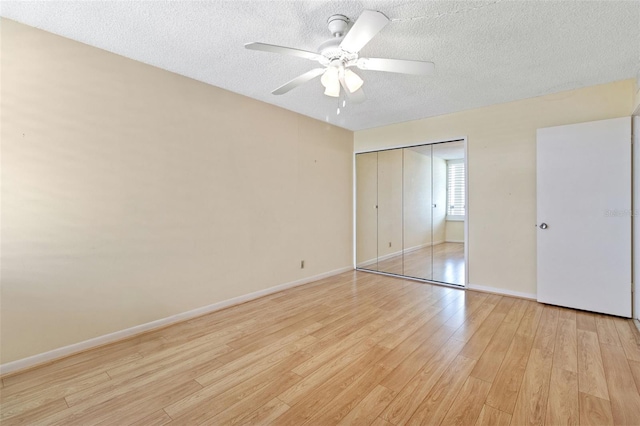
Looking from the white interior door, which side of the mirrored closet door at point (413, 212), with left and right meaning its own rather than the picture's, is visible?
left

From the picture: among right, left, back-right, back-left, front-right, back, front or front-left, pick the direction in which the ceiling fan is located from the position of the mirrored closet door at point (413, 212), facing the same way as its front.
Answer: front-left

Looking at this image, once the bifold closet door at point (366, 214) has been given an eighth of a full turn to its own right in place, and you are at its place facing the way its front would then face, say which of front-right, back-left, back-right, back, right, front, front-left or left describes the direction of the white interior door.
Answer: back-left

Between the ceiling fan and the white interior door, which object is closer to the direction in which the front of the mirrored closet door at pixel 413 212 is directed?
the ceiling fan
